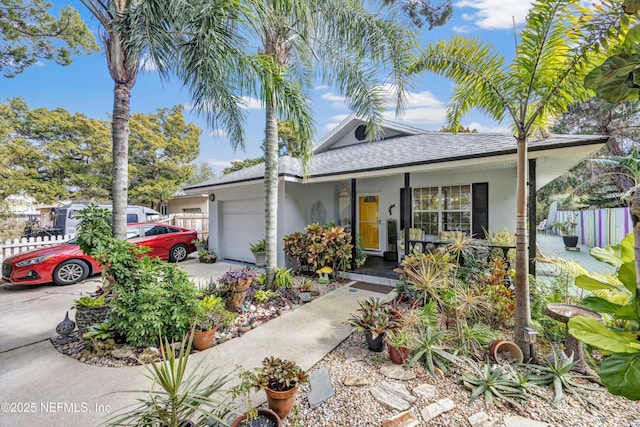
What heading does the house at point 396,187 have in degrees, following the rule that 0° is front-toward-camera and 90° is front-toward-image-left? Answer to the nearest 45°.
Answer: approximately 45°

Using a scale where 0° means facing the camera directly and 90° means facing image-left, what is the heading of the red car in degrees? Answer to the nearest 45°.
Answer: approximately 45°

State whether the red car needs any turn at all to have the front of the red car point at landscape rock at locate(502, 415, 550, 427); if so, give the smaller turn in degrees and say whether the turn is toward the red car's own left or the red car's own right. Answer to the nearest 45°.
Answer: approximately 90° to the red car's own left

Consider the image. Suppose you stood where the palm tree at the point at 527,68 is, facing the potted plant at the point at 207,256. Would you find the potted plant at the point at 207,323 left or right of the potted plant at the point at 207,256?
left

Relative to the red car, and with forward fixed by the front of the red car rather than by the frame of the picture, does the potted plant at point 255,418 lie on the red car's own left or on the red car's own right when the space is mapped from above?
on the red car's own left
